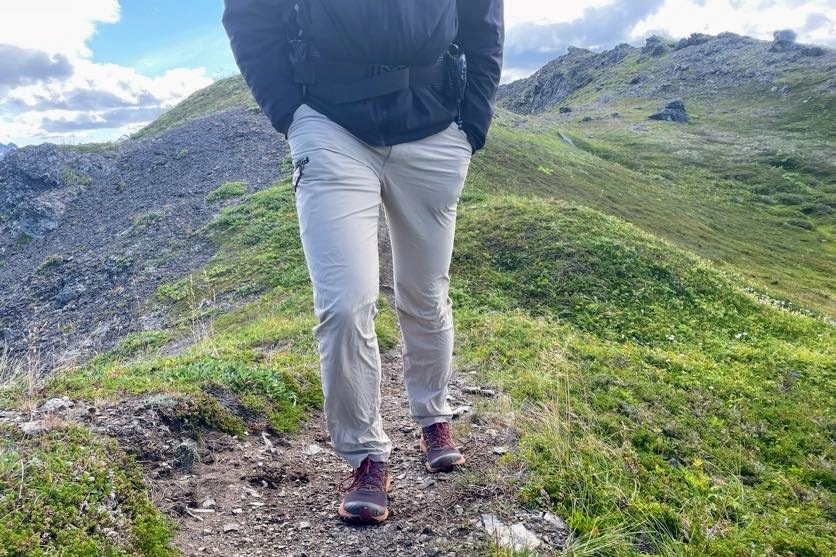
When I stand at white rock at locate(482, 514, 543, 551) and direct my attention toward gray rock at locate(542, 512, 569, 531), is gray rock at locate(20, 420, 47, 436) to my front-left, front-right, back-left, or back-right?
back-left

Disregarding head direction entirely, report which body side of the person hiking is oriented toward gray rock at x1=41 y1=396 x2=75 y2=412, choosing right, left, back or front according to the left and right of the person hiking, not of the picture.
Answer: right

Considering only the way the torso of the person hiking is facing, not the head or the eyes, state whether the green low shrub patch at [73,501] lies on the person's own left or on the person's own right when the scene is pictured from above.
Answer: on the person's own right

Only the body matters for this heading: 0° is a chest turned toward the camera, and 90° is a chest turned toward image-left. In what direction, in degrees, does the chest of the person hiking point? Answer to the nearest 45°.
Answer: approximately 0°

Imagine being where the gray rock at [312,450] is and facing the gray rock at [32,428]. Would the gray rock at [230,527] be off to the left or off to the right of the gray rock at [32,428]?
left

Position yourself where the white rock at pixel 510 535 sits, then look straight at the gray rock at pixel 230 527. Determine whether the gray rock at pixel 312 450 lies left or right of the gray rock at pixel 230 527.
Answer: right

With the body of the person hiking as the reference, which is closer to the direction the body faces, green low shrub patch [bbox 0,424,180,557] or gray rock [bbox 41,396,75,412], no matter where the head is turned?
the green low shrub patch

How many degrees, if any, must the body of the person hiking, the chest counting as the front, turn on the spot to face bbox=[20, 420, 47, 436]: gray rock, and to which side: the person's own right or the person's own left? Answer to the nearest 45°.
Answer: approximately 90° to the person's own right
